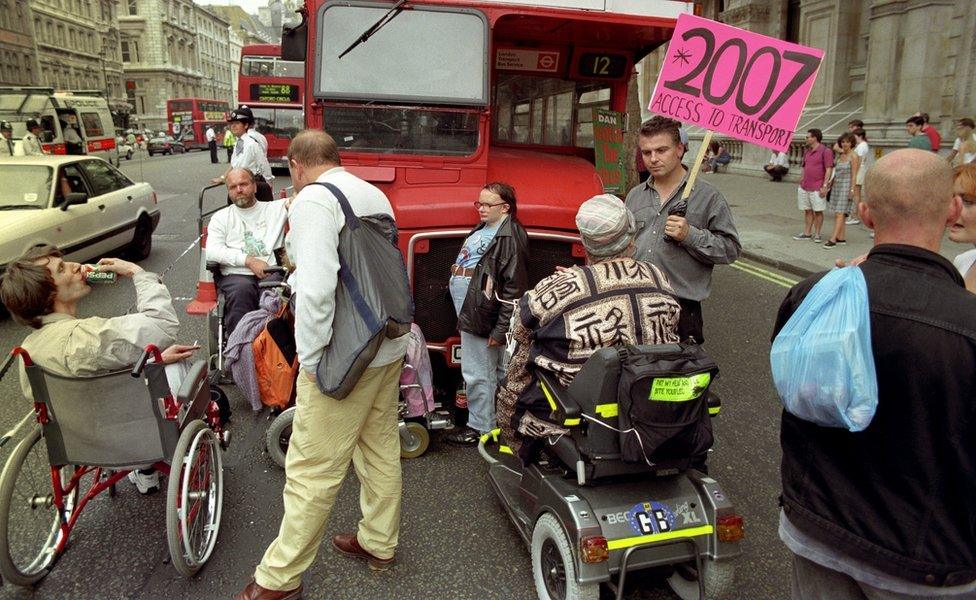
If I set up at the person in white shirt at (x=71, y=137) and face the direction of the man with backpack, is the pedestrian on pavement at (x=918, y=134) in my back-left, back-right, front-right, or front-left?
front-left

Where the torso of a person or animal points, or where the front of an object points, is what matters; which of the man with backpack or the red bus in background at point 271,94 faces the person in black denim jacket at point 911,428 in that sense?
the red bus in background

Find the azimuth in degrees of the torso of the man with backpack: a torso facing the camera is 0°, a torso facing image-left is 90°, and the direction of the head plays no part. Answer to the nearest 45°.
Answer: approximately 135°

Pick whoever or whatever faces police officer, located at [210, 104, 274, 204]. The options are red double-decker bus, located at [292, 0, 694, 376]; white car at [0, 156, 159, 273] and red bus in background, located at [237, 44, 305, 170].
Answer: the red bus in background

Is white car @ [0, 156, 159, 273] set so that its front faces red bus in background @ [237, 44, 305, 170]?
no

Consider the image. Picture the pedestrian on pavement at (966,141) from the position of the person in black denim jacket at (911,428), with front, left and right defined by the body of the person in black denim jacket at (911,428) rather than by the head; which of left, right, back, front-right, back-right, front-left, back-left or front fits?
front

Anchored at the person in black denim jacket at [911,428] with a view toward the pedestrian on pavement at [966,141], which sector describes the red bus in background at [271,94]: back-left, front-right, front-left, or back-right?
front-left

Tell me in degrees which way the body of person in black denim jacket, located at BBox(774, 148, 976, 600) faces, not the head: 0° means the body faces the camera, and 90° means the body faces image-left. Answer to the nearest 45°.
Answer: approximately 180°

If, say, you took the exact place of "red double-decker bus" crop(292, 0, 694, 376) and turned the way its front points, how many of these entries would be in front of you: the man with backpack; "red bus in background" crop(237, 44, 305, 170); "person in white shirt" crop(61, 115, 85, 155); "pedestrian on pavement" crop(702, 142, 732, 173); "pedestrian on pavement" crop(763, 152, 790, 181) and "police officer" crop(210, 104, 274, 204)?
1

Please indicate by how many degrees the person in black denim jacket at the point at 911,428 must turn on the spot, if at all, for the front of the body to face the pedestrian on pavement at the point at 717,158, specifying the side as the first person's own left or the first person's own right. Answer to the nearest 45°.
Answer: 0° — they already face them

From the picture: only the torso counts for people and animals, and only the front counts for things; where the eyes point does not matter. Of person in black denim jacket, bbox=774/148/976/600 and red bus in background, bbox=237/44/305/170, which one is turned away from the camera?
the person in black denim jacket

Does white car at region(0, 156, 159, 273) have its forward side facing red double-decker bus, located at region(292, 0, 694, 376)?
no

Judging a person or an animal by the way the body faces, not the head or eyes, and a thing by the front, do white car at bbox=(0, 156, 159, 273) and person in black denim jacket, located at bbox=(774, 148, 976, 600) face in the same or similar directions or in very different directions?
very different directions

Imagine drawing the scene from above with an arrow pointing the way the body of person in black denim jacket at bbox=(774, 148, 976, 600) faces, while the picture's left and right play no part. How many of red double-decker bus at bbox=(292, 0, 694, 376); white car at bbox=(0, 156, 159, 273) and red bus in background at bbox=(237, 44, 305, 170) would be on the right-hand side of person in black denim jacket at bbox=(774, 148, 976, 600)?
0

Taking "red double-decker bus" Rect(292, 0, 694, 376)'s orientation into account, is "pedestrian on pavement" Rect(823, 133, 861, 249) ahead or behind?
behind

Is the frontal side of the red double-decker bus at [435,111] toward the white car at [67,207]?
no

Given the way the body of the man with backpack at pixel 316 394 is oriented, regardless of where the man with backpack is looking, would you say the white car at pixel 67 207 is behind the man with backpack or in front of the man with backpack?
in front

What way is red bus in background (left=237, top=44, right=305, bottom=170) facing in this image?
toward the camera
